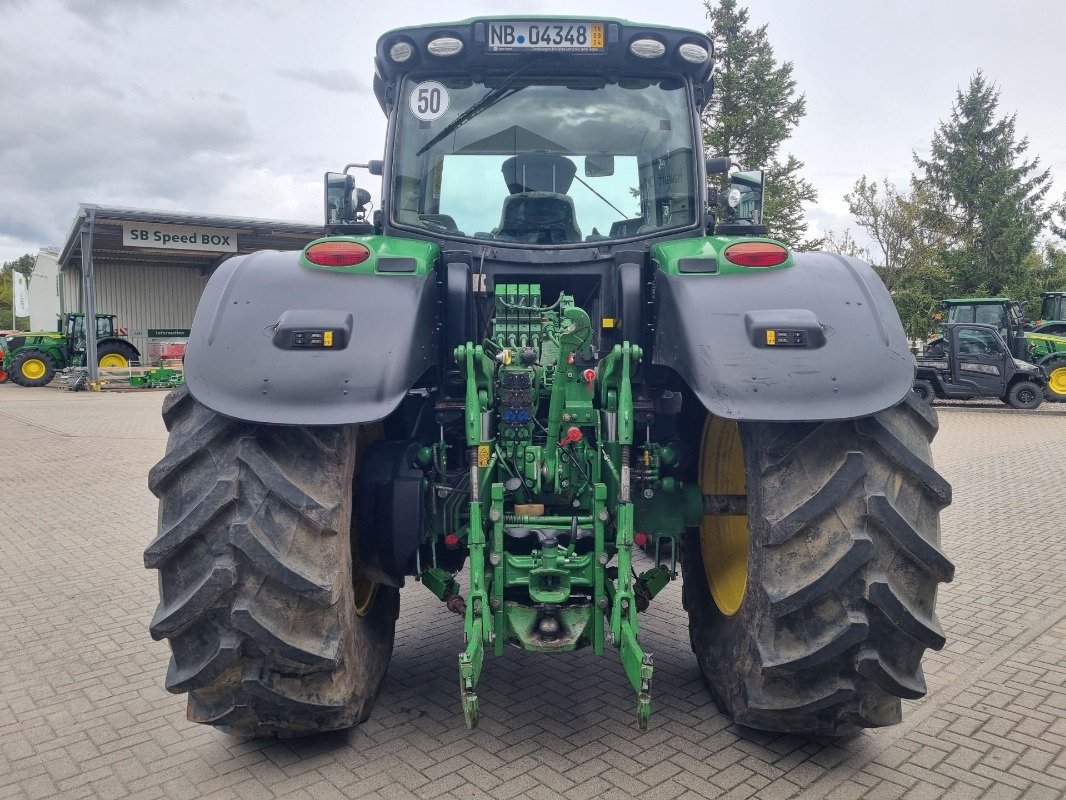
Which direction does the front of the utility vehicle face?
to the viewer's right

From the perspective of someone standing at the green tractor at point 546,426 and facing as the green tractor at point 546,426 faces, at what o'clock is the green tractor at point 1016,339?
the green tractor at point 1016,339 is roughly at 1 o'clock from the green tractor at point 546,426.

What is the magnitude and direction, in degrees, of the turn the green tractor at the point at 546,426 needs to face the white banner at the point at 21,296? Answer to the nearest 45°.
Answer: approximately 45° to its left

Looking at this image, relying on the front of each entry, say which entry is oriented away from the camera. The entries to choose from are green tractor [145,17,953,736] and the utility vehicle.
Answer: the green tractor

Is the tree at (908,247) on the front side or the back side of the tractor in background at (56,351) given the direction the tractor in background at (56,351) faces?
on the back side

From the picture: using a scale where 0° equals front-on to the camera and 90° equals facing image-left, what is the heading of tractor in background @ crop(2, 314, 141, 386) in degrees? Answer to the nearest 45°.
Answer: approximately 90°

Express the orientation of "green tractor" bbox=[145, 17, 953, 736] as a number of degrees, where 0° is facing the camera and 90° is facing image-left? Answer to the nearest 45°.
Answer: approximately 180°

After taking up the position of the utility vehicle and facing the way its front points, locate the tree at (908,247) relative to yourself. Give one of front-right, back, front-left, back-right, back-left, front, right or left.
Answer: left

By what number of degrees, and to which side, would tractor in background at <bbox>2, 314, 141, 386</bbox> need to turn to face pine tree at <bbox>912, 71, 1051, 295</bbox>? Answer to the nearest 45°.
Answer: approximately 180°

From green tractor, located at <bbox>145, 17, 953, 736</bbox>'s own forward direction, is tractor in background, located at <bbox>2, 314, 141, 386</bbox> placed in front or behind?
in front

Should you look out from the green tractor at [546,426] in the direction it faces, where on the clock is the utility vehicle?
The utility vehicle is roughly at 1 o'clock from the green tractor.

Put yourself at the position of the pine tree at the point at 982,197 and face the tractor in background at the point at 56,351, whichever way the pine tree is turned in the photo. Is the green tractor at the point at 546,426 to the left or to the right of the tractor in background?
left
